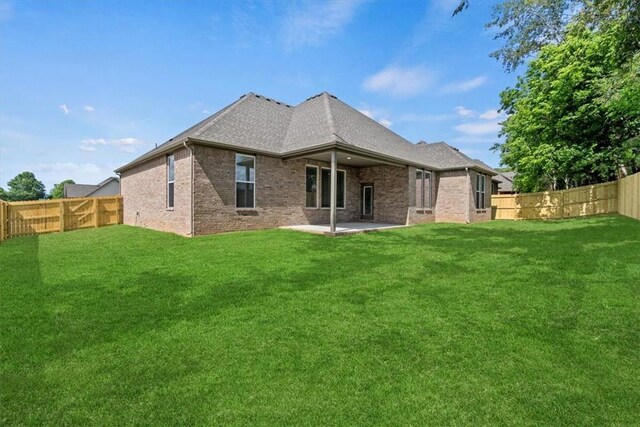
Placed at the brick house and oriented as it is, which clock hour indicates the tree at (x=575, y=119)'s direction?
The tree is roughly at 4 o'clock from the brick house.

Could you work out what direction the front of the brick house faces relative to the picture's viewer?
facing away from the viewer and to the left of the viewer

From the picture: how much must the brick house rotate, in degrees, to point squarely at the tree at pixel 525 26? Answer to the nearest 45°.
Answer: approximately 135° to its right

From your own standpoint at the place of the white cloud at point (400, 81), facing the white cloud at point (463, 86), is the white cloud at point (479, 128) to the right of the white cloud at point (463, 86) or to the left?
left

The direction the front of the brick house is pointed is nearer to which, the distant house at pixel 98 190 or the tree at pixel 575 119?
the distant house
